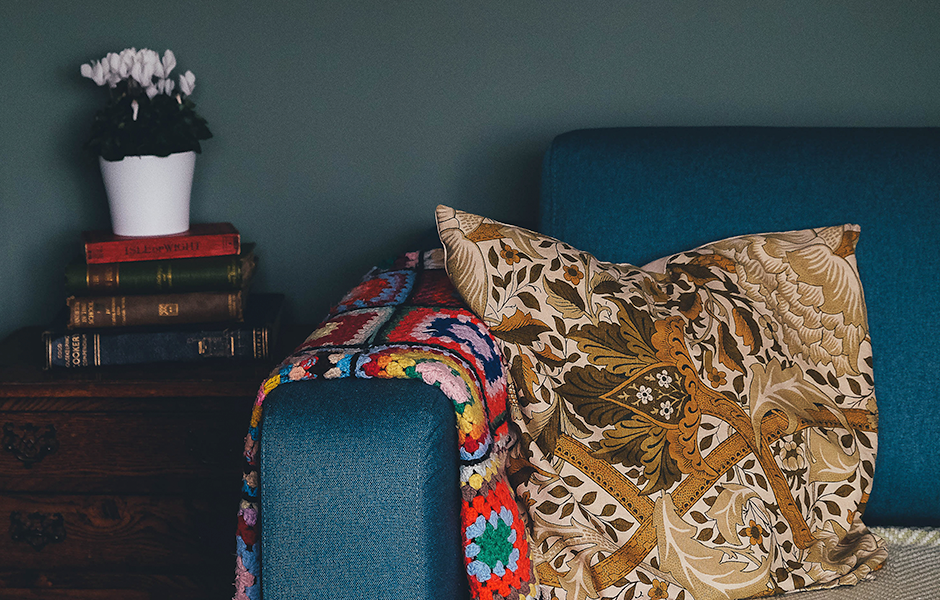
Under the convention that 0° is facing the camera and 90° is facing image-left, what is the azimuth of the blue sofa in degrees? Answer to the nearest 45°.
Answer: approximately 0°

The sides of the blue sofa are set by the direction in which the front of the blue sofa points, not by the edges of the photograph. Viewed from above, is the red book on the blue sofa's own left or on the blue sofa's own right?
on the blue sofa's own right

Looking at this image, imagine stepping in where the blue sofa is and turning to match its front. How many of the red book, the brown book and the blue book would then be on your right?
3

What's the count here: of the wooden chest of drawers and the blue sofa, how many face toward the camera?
2

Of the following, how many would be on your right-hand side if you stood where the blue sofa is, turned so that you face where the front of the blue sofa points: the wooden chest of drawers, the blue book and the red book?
3

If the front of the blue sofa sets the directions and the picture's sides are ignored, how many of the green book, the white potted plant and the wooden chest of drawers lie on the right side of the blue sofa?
3

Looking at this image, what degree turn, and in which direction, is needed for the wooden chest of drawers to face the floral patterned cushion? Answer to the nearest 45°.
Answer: approximately 45° to its left

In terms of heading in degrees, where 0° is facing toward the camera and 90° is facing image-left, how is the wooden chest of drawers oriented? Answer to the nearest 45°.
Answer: approximately 0°

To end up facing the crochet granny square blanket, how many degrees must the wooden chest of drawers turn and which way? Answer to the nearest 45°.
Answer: approximately 45° to its left

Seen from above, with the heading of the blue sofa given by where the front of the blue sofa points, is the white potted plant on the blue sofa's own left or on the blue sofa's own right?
on the blue sofa's own right
